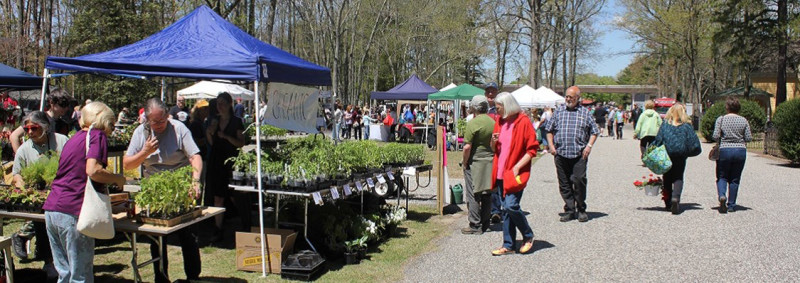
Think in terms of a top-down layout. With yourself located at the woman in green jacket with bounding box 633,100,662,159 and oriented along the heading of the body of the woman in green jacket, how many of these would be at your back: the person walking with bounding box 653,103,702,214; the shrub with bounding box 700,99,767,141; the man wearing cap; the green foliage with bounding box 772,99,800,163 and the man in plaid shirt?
3

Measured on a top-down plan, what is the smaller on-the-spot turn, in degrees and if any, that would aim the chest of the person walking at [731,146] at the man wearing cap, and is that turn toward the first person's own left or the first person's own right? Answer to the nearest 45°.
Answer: approximately 135° to the first person's own left

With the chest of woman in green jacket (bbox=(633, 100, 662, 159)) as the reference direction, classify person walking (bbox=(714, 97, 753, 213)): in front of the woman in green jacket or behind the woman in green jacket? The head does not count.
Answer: behind

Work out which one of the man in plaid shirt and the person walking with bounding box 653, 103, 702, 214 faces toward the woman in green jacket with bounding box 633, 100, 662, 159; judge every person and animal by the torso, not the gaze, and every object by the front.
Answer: the person walking

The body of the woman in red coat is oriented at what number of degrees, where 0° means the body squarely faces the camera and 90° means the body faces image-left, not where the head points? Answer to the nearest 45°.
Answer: approximately 45°

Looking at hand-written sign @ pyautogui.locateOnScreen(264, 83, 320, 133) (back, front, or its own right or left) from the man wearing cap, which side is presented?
left

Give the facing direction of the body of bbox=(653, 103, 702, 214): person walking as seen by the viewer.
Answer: away from the camera

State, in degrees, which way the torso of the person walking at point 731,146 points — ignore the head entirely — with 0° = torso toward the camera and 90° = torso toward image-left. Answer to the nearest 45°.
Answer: approximately 180°

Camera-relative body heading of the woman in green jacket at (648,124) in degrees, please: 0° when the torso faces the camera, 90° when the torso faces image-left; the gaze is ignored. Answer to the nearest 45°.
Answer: approximately 180°

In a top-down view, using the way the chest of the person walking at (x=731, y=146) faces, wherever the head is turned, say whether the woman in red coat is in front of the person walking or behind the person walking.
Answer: behind

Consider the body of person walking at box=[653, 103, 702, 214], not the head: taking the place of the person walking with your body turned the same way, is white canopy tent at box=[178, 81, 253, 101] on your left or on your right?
on your left

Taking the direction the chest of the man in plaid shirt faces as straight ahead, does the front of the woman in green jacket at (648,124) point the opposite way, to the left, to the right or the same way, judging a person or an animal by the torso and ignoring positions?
the opposite way

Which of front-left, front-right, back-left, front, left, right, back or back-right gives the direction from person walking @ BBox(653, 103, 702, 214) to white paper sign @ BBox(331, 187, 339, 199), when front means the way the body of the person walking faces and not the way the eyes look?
back-left
